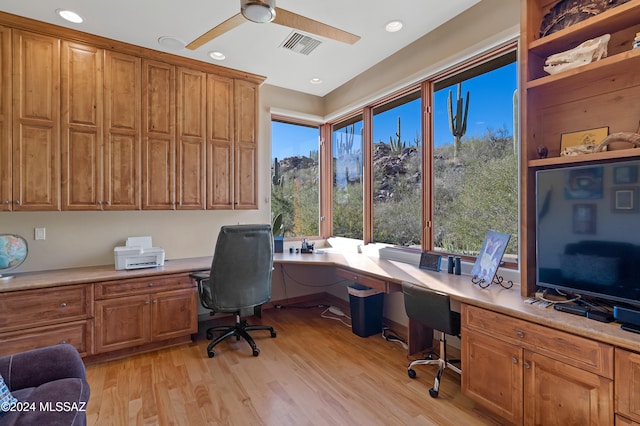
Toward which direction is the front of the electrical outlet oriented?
toward the camera

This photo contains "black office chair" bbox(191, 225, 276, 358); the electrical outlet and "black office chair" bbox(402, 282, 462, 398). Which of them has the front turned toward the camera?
the electrical outlet

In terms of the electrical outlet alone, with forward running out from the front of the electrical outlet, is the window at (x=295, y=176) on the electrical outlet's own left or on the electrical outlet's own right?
on the electrical outlet's own left

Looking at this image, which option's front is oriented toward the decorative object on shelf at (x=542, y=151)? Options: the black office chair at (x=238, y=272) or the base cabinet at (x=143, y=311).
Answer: the base cabinet

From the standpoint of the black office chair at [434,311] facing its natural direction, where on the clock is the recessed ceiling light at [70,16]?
The recessed ceiling light is roughly at 7 o'clock from the black office chair.

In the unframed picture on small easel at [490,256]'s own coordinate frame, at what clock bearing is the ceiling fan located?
The ceiling fan is roughly at 12 o'clock from the unframed picture on small easel.

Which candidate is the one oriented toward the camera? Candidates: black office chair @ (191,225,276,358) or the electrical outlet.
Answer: the electrical outlet

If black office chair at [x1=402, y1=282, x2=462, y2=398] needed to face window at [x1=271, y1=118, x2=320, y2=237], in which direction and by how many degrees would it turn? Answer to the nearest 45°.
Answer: approximately 90° to its left

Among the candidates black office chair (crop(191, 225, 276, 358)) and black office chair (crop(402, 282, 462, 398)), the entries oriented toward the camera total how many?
0

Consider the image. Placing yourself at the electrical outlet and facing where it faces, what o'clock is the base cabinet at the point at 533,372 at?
The base cabinet is roughly at 11 o'clock from the electrical outlet.

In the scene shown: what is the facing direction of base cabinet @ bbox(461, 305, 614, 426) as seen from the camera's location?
facing the viewer and to the left of the viewer

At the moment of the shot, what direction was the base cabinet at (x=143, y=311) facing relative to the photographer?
facing the viewer and to the right of the viewer

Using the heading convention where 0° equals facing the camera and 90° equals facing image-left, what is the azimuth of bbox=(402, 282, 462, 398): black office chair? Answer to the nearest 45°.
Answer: approximately 225°

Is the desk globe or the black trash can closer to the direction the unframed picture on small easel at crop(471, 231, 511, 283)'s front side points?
the desk globe
